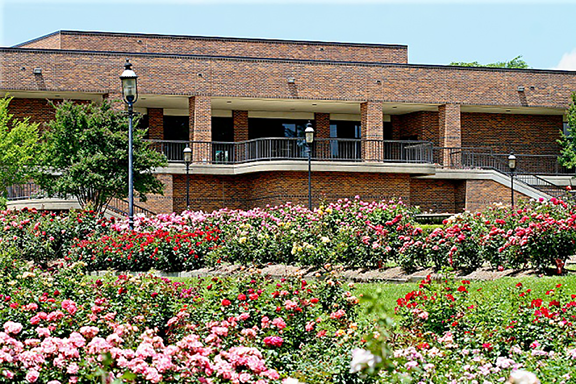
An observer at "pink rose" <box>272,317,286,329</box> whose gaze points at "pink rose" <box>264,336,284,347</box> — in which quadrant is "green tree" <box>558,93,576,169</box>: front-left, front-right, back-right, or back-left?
back-left

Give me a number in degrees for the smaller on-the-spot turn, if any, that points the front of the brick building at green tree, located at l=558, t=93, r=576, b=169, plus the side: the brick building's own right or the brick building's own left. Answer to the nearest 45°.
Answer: approximately 90° to the brick building's own left

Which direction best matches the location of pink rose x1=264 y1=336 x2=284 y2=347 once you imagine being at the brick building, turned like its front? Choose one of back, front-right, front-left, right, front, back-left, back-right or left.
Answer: front

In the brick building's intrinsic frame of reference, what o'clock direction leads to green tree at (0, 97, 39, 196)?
The green tree is roughly at 2 o'clock from the brick building.

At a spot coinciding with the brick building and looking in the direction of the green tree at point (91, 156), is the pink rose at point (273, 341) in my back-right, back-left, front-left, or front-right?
front-left

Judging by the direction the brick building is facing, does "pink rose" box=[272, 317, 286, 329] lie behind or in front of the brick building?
in front

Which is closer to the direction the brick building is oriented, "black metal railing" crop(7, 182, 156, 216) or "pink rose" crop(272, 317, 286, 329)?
the pink rose

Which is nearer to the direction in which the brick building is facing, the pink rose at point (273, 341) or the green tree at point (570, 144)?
the pink rose

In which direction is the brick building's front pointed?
toward the camera

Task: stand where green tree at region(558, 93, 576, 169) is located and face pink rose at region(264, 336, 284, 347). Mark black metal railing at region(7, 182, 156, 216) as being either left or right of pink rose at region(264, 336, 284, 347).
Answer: right

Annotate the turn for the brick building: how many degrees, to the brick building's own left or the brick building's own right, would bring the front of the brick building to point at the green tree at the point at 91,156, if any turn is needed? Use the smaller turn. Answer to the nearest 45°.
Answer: approximately 45° to the brick building's own right

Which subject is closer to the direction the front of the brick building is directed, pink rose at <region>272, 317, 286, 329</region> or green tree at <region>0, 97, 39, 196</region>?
the pink rose
